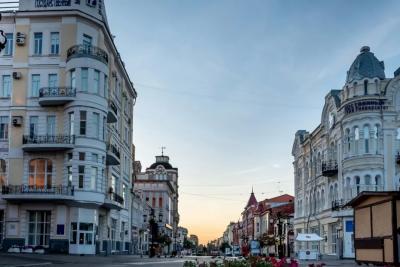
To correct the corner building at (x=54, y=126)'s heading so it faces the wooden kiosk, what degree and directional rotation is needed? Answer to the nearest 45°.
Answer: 0° — it already faces it

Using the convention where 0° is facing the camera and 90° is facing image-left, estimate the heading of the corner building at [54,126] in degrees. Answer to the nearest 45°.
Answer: approximately 315°

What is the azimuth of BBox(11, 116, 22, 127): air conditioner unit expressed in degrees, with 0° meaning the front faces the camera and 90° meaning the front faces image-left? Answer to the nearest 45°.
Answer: approximately 0°
